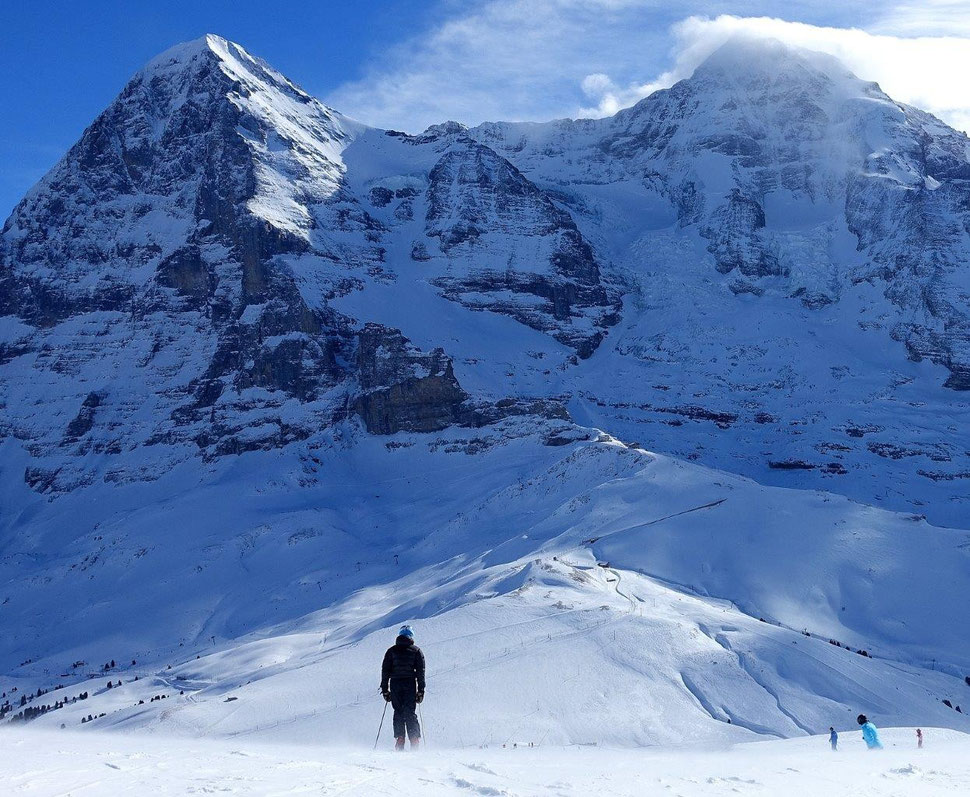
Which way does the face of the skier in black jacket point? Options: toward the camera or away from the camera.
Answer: away from the camera

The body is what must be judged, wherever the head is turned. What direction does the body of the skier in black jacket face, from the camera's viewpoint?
away from the camera
